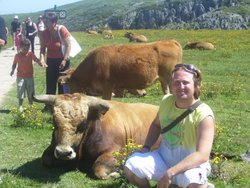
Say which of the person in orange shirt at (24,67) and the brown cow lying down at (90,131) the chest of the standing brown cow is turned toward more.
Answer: the person in orange shirt

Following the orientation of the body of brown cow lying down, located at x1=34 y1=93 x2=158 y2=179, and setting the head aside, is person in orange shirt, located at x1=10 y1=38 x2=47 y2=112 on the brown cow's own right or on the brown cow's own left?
on the brown cow's own right

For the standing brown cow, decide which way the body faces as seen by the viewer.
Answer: to the viewer's left

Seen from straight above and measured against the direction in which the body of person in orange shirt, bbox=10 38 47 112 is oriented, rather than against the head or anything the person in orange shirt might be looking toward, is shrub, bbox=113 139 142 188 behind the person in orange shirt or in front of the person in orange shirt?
in front

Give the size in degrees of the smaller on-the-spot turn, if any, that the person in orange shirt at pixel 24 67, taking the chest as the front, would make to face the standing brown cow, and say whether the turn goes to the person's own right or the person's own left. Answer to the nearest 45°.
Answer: approximately 90° to the person's own left

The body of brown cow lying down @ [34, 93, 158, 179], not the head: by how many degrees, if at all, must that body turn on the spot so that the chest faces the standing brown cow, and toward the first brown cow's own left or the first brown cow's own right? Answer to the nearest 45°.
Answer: approximately 135° to the first brown cow's own right

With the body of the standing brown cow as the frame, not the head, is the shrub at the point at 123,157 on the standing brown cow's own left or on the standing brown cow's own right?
on the standing brown cow's own left

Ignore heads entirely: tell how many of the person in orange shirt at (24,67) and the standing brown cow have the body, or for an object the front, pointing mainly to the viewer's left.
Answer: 1

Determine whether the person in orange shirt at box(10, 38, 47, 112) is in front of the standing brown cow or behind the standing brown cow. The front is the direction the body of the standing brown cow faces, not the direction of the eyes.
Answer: in front

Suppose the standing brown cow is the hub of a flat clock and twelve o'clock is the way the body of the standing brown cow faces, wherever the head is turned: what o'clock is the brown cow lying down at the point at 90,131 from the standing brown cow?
The brown cow lying down is roughly at 9 o'clock from the standing brown cow.

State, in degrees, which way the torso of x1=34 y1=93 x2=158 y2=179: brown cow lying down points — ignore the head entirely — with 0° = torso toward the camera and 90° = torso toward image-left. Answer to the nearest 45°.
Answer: approximately 45°

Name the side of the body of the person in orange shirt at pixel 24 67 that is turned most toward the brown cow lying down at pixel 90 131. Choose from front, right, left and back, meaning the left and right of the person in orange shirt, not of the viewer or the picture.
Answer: front
